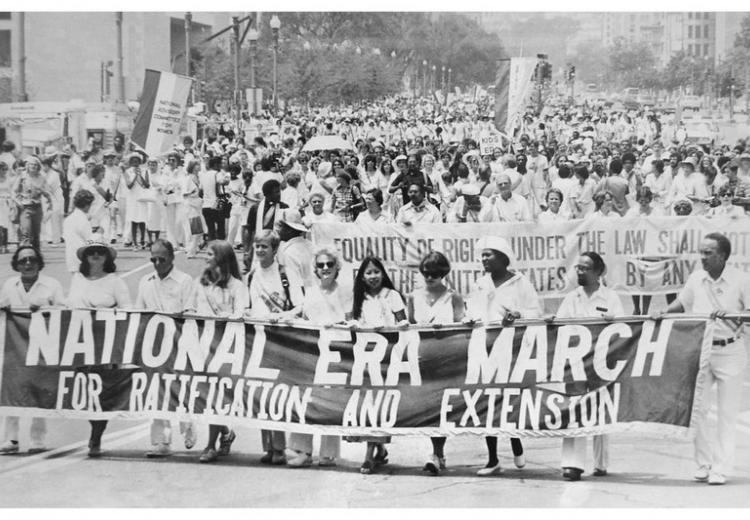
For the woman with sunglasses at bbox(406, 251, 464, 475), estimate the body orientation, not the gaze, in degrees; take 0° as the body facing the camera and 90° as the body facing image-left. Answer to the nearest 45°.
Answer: approximately 0°

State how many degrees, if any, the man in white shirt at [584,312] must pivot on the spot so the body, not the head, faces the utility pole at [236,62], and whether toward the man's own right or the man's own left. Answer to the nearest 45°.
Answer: approximately 135° to the man's own right

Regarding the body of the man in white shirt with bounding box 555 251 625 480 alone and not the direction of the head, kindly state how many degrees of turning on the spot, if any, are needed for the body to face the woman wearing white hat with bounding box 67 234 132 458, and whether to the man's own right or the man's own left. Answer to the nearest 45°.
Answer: approximately 90° to the man's own right

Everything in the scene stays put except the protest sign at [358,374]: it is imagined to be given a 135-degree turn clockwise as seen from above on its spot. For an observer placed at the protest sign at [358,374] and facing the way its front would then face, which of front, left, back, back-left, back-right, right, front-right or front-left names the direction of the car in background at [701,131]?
right

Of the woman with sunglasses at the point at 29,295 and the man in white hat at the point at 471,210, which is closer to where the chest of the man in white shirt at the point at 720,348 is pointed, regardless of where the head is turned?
the woman with sunglasses

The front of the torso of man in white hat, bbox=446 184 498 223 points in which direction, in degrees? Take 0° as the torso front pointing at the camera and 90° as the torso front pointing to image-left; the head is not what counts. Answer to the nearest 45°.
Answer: approximately 0°

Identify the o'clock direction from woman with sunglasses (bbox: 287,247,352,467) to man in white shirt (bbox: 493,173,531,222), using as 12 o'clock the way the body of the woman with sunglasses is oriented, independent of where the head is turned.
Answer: The man in white shirt is roughly at 7 o'clock from the woman with sunglasses.

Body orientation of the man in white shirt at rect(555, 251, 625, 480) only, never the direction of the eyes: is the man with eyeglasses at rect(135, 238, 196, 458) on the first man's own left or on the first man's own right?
on the first man's own right
